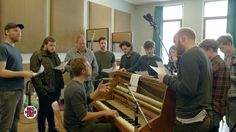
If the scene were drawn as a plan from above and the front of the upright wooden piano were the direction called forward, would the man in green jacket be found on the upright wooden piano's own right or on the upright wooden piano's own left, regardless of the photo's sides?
on the upright wooden piano's own right

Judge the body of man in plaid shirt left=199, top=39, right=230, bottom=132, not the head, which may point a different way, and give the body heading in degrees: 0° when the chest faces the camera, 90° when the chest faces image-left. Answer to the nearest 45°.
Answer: approximately 90°

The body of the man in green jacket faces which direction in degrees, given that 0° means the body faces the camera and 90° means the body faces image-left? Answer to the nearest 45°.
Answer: approximately 315°

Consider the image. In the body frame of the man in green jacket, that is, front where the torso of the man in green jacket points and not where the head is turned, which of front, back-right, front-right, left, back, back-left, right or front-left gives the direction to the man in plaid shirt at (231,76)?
front

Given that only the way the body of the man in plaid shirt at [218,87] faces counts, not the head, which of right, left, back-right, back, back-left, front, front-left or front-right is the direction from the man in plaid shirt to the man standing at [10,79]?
front

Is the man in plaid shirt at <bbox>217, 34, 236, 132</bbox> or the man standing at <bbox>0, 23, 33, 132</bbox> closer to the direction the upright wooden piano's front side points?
the man standing

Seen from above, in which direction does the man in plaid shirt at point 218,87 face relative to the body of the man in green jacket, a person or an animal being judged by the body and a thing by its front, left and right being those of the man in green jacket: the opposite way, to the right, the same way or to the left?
the opposite way

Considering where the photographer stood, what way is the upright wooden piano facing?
facing the viewer and to the left of the viewer

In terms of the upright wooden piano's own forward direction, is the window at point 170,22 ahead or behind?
behind

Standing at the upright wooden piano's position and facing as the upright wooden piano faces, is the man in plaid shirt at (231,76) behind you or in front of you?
behind

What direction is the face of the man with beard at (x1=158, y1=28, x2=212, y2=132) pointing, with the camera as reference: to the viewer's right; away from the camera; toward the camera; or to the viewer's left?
to the viewer's left
